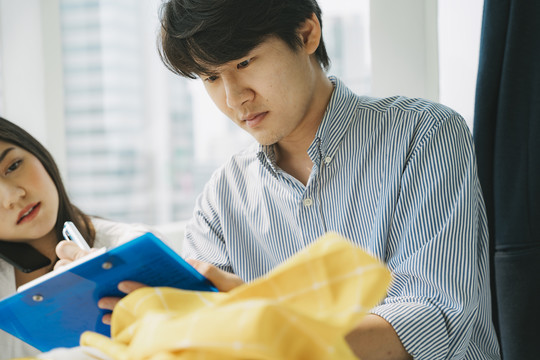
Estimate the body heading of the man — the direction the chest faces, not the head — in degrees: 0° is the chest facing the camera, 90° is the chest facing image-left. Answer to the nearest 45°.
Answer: approximately 45°

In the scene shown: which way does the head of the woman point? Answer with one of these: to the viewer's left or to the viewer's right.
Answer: to the viewer's right

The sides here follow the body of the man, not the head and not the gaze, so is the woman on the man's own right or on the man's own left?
on the man's own right
